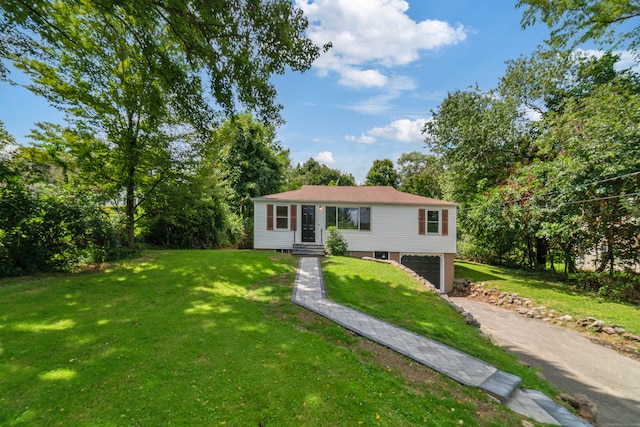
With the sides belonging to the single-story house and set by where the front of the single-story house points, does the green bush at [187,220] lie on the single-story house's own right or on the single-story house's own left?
on the single-story house's own right

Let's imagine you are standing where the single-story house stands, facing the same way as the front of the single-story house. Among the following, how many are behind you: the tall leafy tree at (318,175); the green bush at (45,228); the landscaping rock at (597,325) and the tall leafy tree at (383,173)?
2

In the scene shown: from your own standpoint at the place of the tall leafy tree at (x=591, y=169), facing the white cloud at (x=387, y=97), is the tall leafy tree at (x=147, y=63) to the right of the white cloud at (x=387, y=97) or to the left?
left

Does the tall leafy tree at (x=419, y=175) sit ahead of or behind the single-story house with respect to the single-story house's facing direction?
behind

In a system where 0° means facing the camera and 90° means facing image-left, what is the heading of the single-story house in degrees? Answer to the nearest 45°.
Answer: approximately 0°

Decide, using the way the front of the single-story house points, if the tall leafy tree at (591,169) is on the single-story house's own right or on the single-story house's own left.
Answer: on the single-story house's own left

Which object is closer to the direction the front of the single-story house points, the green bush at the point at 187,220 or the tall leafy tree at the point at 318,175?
the green bush

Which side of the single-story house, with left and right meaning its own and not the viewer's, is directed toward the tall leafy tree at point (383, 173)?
back
